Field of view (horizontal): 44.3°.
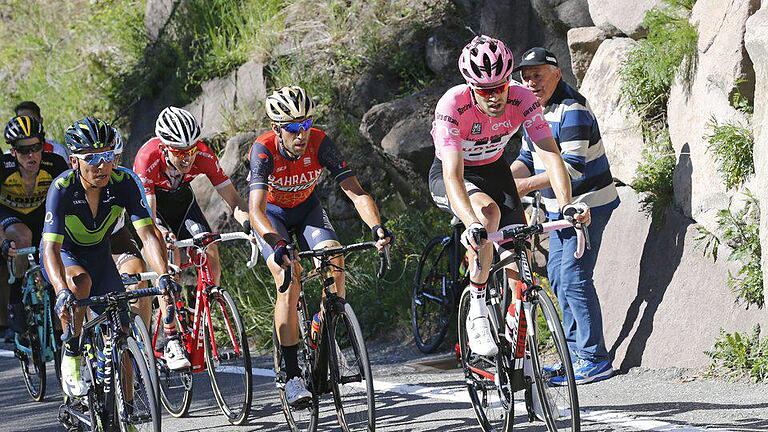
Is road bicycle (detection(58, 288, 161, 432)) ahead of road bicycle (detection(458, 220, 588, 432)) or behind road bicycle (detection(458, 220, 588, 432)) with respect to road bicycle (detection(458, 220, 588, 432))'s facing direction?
behind

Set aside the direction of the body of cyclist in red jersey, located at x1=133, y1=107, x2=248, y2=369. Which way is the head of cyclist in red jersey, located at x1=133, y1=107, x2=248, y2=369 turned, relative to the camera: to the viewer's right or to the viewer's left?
to the viewer's right

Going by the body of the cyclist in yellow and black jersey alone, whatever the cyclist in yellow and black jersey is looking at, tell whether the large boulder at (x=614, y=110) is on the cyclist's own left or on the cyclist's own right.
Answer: on the cyclist's own left

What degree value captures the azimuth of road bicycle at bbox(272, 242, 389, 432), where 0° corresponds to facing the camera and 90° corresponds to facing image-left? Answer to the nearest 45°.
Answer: approximately 315°

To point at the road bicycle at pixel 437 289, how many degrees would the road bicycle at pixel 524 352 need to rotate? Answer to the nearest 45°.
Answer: approximately 135° to its left

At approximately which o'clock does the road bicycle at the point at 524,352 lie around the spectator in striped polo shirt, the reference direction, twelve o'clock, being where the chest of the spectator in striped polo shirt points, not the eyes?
The road bicycle is roughly at 11 o'clock from the spectator in striped polo shirt.

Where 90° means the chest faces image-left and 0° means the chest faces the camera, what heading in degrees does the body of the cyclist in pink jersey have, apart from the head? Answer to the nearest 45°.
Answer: approximately 315°

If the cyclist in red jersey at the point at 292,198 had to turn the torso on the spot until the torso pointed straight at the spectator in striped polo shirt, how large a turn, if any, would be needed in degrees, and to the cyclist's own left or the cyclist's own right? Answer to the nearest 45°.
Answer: approximately 45° to the cyclist's own left

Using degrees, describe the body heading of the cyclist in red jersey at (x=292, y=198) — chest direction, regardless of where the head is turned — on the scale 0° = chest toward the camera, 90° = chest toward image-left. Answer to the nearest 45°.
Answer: approximately 315°
